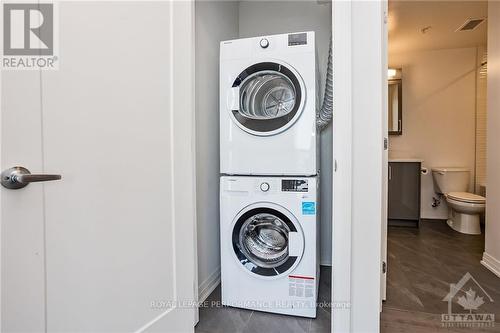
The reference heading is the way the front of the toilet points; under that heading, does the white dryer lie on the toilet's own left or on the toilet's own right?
on the toilet's own right

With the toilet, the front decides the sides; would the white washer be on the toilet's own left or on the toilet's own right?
on the toilet's own right

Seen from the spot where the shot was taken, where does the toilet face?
facing the viewer and to the right of the viewer

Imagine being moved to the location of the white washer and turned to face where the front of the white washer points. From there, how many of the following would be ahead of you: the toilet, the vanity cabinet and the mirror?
0

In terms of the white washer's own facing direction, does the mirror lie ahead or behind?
behind

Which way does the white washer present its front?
toward the camera

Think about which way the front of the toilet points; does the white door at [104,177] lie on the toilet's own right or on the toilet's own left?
on the toilet's own right

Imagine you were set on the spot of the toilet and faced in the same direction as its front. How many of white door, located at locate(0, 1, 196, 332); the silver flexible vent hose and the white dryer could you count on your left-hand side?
0

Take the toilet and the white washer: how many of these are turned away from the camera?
0
